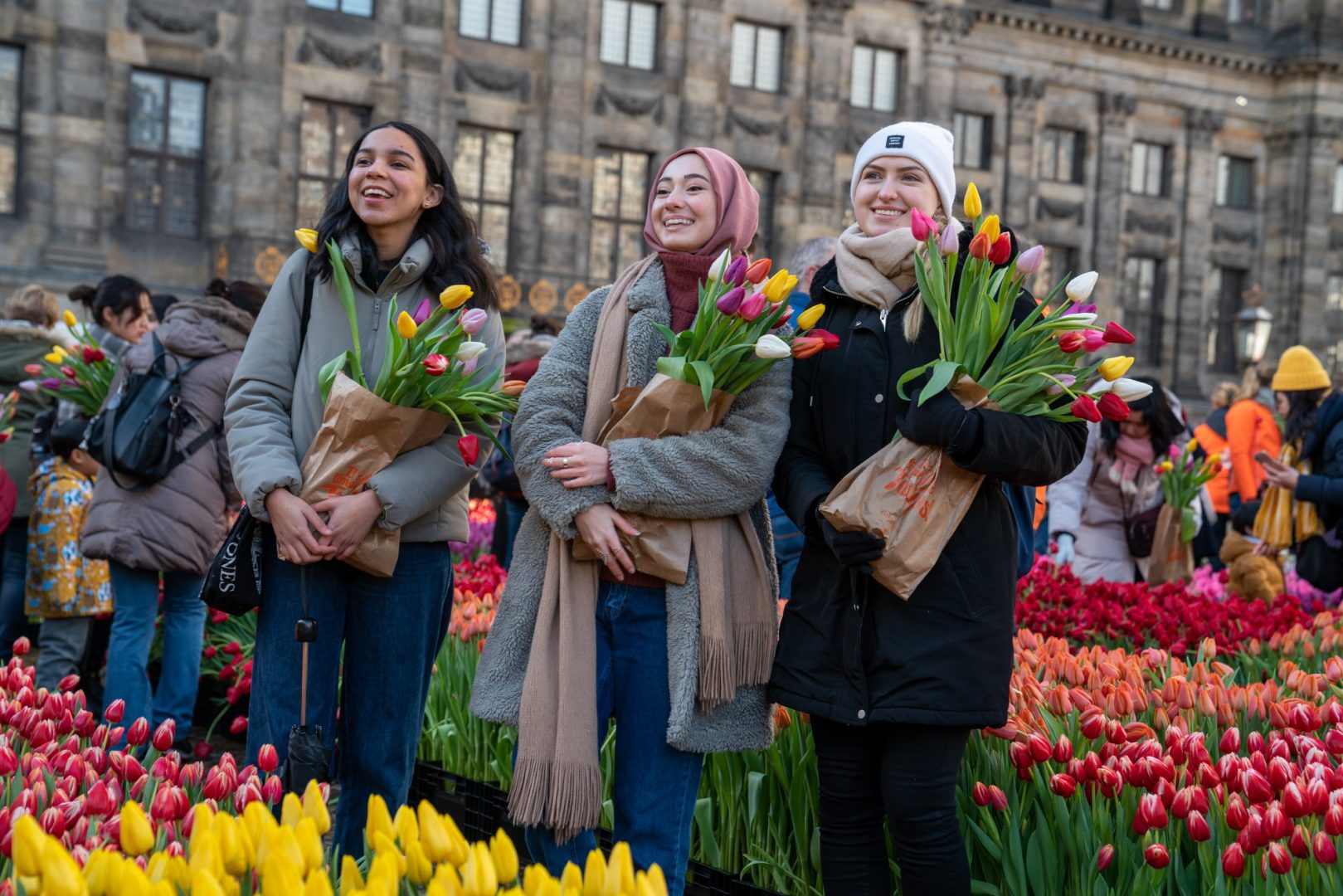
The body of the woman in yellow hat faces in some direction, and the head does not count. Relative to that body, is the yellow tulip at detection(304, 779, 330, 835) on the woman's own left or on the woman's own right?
on the woman's own left

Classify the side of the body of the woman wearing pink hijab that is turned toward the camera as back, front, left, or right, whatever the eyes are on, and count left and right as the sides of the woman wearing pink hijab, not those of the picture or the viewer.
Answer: front

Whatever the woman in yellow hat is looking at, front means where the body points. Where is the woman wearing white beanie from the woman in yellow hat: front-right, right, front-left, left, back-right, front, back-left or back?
left

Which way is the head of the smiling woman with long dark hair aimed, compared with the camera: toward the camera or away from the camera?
toward the camera

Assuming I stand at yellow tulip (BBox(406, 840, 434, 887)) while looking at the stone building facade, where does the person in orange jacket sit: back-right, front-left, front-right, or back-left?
front-right

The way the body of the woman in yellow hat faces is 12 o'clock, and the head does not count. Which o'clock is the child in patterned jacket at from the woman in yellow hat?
The child in patterned jacket is roughly at 11 o'clock from the woman in yellow hat.

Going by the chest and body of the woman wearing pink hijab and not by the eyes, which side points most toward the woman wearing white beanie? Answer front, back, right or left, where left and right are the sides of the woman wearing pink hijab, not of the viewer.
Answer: left

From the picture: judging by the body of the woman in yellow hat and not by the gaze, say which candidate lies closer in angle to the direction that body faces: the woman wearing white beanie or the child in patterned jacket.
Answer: the child in patterned jacket

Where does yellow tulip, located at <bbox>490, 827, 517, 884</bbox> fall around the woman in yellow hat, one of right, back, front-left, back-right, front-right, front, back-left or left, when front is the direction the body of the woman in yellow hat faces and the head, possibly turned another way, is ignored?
left

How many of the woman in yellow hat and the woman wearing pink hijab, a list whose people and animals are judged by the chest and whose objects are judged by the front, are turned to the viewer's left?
1

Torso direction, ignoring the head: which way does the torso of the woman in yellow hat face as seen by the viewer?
to the viewer's left

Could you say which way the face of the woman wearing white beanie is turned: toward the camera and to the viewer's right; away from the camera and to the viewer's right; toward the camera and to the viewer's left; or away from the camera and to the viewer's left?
toward the camera and to the viewer's left

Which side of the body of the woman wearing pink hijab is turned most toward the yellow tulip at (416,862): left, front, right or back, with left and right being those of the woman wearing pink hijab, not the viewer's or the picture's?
front

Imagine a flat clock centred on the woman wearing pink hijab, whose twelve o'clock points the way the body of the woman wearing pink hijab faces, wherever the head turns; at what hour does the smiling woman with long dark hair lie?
The smiling woman with long dark hair is roughly at 4 o'clock from the woman wearing pink hijab.
